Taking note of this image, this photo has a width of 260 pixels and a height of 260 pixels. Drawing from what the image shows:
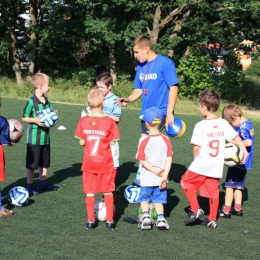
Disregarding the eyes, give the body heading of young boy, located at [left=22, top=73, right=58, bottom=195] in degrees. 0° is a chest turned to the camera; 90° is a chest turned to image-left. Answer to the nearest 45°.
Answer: approximately 315°

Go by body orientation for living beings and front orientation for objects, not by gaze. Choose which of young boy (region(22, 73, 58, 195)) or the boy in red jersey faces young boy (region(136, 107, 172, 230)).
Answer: young boy (region(22, 73, 58, 195))

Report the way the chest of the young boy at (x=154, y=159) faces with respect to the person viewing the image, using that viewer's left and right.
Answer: facing away from the viewer

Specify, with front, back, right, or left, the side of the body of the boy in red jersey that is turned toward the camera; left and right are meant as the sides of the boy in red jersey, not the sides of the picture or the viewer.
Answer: back

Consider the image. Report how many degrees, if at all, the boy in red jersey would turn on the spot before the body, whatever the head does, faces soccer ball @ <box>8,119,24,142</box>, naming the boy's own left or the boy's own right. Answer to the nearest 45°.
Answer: approximately 45° to the boy's own left

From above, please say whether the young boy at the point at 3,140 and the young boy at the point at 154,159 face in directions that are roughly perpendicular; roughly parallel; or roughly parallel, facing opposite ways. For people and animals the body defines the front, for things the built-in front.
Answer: roughly perpendicular

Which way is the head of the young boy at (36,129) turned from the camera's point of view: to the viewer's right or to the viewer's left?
to the viewer's right

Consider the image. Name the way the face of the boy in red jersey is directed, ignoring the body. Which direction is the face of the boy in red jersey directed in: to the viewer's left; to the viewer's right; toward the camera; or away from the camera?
away from the camera

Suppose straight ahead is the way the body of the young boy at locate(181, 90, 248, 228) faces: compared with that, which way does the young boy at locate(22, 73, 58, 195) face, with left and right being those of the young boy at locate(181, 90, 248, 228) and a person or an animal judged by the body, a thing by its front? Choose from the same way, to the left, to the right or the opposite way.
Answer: the opposite way

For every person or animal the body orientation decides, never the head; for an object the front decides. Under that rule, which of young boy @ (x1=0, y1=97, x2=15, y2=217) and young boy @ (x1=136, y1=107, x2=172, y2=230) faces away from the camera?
young boy @ (x1=136, y1=107, x2=172, y2=230)
